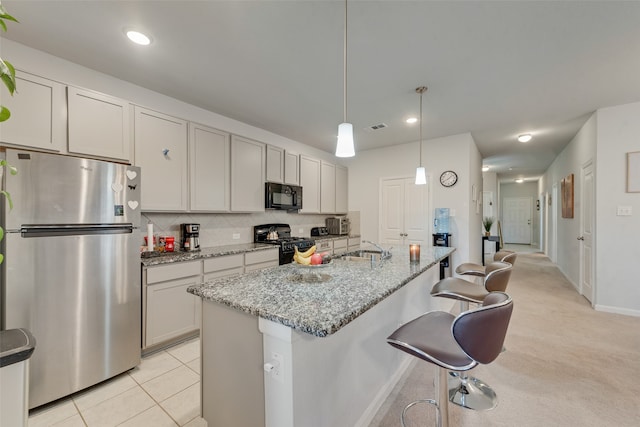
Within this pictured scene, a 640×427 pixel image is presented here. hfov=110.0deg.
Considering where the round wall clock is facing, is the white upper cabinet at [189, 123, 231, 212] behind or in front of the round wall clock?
in front

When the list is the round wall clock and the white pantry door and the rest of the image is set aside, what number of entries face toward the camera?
2

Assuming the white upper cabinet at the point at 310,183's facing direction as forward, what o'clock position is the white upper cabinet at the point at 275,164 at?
the white upper cabinet at the point at 275,164 is roughly at 3 o'clock from the white upper cabinet at the point at 310,183.

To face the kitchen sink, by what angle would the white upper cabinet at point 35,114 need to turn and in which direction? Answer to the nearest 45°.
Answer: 0° — it already faces it

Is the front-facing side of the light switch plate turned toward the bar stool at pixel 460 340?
yes

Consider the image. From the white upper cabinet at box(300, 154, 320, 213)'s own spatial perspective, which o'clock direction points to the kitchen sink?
The kitchen sink is roughly at 1 o'clock from the white upper cabinet.

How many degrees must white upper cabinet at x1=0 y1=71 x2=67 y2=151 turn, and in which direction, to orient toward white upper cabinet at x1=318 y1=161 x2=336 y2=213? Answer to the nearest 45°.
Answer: approximately 45° to its left

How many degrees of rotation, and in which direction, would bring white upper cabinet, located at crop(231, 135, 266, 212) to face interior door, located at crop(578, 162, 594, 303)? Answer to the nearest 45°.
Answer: approximately 45° to its left

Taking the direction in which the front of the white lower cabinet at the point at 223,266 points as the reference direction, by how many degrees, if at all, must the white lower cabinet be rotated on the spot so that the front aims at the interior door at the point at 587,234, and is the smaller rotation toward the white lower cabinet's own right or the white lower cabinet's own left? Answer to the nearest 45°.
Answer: approximately 45° to the white lower cabinet's own left

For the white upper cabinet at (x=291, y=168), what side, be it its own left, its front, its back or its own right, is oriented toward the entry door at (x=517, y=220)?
left

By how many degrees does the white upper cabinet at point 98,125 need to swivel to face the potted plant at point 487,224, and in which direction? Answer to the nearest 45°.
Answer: approximately 45° to its left

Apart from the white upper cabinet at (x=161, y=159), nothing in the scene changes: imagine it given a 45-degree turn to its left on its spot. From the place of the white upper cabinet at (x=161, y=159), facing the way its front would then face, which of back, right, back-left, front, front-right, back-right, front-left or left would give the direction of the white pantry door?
front

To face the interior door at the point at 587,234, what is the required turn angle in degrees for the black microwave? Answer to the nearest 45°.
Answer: approximately 45° to its left

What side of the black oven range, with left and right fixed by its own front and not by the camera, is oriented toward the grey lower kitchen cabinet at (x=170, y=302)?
right
